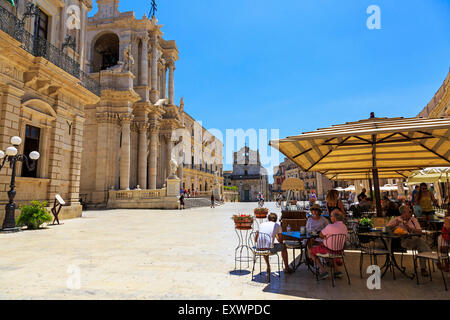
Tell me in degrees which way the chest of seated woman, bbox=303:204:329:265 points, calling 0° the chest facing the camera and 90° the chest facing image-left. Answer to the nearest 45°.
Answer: approximately 45°

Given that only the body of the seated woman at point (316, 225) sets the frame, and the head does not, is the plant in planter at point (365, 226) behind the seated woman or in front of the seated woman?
behind

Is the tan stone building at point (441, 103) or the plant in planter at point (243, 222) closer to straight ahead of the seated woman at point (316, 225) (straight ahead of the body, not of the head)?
the plant in planter

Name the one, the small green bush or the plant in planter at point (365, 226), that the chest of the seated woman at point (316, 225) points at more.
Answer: the small green bush

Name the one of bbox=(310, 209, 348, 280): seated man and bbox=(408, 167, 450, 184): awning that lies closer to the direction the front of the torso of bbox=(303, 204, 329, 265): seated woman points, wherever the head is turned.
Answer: the seated man

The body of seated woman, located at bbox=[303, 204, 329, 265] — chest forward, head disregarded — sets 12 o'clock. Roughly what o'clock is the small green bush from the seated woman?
The small green bush is roughly at 4 o'clock from the seated woman.

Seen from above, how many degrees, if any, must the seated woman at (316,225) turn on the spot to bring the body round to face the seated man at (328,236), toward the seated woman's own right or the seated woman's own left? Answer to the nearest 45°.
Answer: approximately 45° to the seated woman's own left

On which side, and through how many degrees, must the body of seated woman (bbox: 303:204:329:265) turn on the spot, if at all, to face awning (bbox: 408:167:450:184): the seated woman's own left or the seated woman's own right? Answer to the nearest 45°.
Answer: approximately 180°

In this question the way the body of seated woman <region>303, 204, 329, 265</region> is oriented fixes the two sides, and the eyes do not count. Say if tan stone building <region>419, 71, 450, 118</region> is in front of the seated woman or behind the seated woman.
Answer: behind
